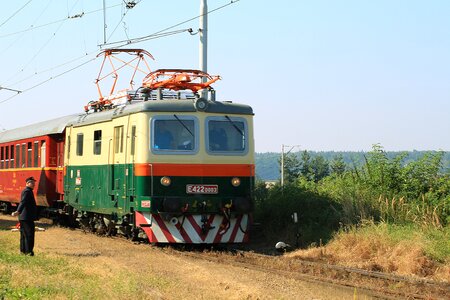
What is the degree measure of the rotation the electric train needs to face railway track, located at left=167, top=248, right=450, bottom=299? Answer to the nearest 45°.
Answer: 0° — it already faces it

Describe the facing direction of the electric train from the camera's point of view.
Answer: facing the viewer and to the right of the viewer

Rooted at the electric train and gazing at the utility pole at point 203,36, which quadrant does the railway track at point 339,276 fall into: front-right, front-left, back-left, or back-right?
back-right

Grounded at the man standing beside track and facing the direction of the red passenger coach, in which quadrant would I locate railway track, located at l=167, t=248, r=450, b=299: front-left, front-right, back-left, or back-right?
back-right

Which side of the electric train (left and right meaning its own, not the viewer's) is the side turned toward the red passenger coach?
back
